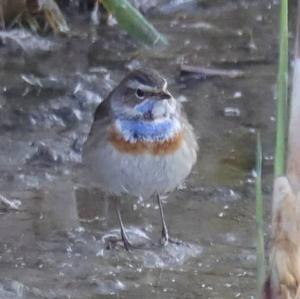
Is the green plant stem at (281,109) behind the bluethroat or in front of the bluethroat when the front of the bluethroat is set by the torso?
in front

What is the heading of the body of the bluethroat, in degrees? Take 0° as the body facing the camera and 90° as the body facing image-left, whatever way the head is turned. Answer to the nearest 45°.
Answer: approximately 0°

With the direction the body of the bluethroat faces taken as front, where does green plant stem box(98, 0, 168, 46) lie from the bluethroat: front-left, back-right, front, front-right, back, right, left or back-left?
back
